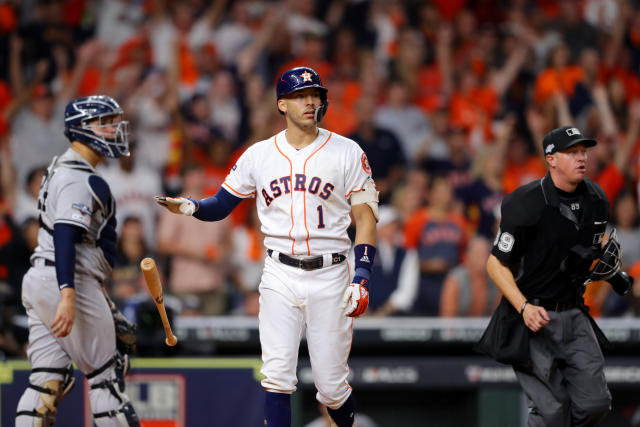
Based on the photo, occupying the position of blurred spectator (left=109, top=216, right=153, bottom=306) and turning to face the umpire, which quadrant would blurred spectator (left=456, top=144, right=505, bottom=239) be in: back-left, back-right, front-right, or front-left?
front-left

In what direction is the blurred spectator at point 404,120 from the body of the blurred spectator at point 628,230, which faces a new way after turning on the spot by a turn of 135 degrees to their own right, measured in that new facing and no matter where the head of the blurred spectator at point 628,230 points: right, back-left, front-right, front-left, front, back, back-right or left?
front-left

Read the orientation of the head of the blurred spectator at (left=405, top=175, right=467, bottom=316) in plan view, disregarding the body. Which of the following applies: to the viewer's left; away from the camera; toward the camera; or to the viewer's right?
toward the camera

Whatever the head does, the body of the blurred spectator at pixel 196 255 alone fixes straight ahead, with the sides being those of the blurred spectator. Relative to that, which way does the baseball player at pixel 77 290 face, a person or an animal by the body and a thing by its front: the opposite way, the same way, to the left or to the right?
to the left

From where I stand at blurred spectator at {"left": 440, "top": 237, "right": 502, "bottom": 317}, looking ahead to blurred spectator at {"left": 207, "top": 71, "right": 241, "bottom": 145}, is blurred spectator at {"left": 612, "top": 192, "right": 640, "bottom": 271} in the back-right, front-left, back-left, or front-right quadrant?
back-right

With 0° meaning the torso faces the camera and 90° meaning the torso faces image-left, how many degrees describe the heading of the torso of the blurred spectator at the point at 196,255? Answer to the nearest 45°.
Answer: approximately 0°

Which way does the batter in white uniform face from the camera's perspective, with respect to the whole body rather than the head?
toward the camera

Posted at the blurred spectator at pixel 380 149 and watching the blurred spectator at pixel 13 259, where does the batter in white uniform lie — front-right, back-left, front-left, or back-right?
front-left

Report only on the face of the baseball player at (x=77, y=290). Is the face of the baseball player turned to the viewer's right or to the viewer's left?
to the viewer's right

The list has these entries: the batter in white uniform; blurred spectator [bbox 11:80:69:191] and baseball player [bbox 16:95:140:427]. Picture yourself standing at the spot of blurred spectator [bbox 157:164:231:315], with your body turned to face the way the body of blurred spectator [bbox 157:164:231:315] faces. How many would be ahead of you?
2

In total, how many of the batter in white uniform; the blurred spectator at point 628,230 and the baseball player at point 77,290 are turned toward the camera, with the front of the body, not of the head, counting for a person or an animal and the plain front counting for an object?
2

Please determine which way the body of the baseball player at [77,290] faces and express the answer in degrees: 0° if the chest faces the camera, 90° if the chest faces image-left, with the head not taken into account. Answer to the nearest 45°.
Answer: approximately 270°

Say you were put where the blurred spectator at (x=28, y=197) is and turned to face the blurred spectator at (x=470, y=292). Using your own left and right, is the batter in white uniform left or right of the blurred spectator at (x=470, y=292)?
right

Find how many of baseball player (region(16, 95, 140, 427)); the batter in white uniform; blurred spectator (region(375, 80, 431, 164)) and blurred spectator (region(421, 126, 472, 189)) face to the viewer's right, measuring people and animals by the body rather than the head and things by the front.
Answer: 1

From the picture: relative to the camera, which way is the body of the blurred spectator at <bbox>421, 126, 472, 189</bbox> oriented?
toward the camera

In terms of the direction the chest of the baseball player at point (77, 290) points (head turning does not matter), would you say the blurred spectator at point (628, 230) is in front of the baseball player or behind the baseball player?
in front

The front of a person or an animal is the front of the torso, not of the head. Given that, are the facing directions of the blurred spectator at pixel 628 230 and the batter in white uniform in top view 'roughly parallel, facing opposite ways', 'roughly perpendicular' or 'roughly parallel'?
roughly parallel

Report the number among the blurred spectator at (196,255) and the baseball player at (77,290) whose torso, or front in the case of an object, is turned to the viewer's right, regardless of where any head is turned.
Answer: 1

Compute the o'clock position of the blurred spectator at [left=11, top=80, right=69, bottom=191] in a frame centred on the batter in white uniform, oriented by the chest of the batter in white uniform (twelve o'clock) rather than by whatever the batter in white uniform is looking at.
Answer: The blurred spectator is roughly at 5 o'clock from the batter in white uniform.
